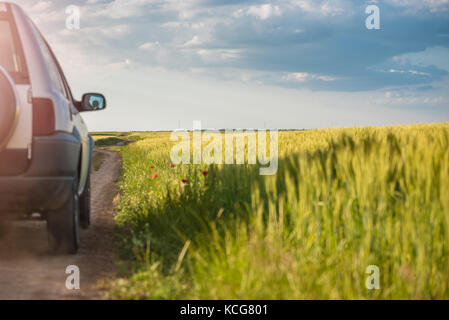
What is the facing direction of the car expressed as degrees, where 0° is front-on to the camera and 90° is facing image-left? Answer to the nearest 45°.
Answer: approximately 180°
